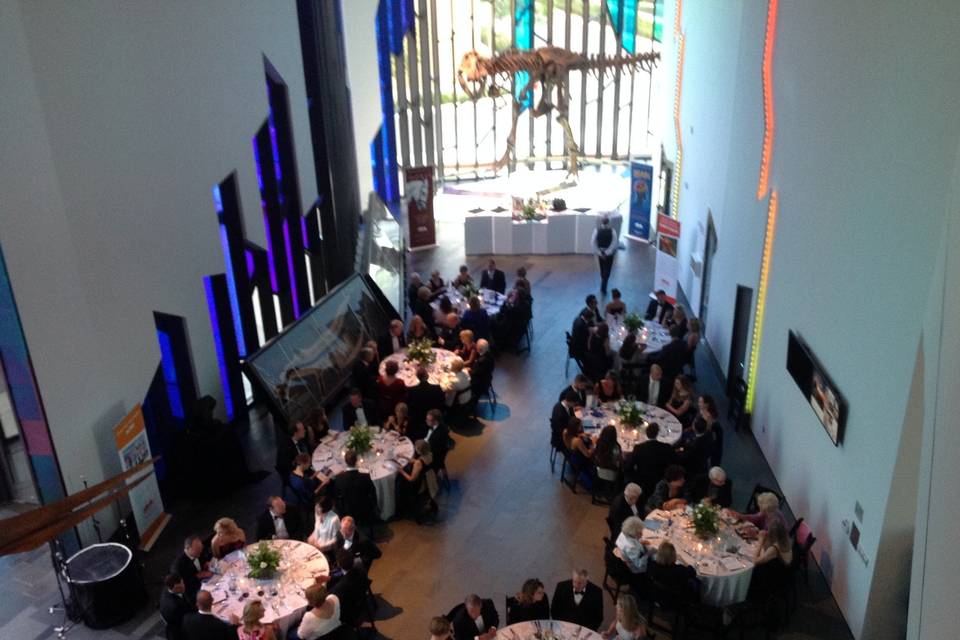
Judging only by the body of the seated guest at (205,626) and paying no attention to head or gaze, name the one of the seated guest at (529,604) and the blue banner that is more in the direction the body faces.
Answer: the blue banner

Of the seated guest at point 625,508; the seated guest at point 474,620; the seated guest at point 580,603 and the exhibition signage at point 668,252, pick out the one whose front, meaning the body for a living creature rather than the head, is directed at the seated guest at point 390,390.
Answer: the exhibition signage

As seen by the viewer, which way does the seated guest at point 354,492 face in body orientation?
away from the camera

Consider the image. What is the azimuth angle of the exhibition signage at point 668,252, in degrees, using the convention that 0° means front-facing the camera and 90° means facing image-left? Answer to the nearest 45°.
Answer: approximately 45°

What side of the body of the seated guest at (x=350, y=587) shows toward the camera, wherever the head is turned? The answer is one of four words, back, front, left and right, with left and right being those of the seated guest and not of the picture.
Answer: left

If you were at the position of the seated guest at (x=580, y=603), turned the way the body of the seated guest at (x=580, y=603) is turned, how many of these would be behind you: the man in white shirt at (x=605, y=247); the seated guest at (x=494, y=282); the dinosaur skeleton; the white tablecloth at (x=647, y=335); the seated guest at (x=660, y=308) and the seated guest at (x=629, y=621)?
5

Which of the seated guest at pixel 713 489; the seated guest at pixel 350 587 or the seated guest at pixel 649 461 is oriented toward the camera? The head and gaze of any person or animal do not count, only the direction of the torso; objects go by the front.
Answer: the seated guest at pixel 713 489

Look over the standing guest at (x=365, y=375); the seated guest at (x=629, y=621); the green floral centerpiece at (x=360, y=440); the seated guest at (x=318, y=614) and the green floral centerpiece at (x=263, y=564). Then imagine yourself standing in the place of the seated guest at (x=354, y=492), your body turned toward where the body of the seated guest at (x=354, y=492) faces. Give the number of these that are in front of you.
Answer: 2

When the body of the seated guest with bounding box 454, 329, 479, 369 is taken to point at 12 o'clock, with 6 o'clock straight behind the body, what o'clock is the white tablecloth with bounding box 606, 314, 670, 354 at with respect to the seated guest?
The white tablecloth is roughly at 7 o'clock from the seated guest.

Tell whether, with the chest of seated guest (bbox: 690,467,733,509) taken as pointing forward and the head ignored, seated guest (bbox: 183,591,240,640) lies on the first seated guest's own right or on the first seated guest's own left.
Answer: on the first seated guest's own right

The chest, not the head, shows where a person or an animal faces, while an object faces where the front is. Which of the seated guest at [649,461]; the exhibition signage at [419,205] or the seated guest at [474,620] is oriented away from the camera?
the seated guest at [649,461]

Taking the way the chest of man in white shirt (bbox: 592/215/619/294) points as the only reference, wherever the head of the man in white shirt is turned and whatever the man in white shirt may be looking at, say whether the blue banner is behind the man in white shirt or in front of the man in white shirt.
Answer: behind

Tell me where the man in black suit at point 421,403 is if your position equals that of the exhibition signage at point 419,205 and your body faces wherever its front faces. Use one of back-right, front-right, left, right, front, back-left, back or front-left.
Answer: front

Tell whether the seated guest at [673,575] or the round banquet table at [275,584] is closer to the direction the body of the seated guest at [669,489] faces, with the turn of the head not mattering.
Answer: the seated guest

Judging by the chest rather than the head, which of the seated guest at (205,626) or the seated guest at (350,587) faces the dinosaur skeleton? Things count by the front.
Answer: the seated guest at (205,626)

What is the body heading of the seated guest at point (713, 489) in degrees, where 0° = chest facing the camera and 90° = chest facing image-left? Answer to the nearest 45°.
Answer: approximately 0°

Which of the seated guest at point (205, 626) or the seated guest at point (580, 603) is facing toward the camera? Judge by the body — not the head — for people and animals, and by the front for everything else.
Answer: the seated guest at point (580, 603)

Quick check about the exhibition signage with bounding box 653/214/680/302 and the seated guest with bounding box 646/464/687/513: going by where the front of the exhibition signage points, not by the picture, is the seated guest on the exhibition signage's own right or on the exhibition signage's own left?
on the exhibition signage's own left

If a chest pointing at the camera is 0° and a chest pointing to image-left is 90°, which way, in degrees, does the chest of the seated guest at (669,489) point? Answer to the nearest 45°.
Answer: approximately 315°

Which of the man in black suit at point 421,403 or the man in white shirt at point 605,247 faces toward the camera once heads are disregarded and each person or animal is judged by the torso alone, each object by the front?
the man in white shirt
